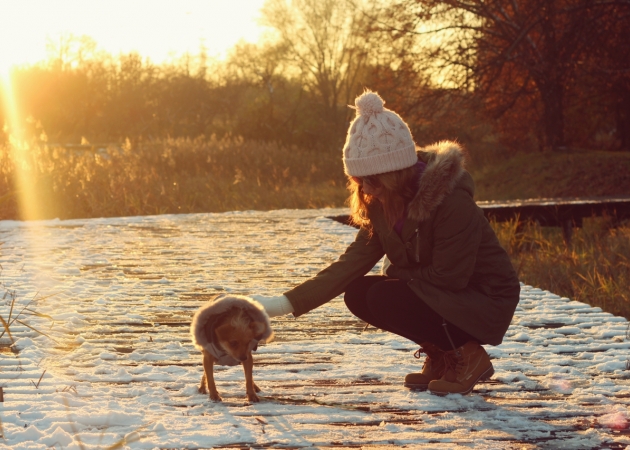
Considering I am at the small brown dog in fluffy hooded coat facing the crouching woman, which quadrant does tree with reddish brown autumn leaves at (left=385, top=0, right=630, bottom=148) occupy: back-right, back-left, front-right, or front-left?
front-left

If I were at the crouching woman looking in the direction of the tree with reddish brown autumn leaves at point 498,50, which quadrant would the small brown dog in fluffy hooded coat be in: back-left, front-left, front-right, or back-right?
back-left

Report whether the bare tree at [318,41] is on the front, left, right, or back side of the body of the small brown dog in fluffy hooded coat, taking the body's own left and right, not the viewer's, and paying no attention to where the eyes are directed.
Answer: back

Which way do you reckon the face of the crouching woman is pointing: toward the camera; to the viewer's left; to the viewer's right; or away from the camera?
to the viewer's left

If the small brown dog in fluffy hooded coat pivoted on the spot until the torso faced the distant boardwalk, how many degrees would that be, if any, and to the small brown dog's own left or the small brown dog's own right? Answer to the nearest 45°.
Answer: approximately 135° to the small brown dog's own left

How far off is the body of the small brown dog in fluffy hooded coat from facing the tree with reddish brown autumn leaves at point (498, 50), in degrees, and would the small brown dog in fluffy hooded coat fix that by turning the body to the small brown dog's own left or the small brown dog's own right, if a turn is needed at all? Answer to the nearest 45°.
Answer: approximately 135° to the small brown dog's own left

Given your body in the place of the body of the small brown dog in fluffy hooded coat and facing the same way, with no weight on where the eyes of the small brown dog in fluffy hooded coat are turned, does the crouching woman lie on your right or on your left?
on your left

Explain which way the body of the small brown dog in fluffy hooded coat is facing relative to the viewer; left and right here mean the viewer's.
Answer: facing the viewer
